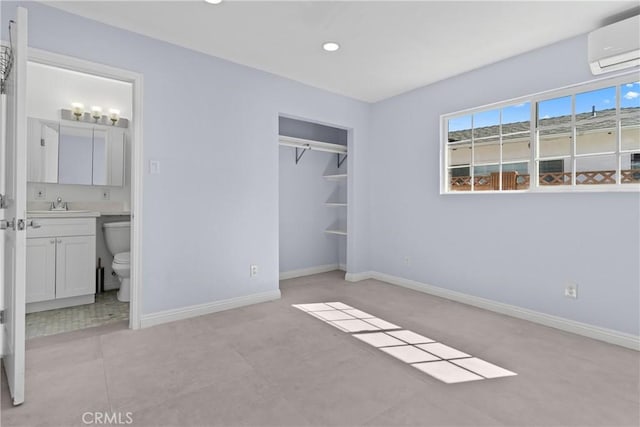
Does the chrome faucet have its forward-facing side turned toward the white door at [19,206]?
yes

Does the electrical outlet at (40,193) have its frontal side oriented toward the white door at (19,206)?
yes

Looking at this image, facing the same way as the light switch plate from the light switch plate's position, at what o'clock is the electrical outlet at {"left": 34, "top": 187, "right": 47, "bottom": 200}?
The electrical outlet is roughly at 5 o'clock from the light switch plate.

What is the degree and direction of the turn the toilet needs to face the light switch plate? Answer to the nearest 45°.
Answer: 0° — it already faces it

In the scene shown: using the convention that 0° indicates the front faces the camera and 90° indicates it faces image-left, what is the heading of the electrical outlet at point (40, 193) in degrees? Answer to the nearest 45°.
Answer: approximately 0°

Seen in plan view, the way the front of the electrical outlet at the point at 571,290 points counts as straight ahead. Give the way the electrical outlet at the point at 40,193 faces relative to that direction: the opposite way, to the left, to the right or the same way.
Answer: to the left

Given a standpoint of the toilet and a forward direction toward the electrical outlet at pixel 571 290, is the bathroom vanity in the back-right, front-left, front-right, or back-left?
back-right
